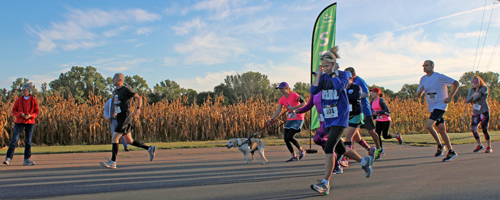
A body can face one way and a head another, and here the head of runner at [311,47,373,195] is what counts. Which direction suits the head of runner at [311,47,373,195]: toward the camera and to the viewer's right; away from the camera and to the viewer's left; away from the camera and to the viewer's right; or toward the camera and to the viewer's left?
toward the camera and to the viewer's left

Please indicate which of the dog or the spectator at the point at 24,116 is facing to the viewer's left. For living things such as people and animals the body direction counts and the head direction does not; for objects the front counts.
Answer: the dog

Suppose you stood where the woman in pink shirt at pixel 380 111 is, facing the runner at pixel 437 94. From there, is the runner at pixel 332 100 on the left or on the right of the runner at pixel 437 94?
right

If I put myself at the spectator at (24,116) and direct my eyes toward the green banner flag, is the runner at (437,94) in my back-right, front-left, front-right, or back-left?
front-right

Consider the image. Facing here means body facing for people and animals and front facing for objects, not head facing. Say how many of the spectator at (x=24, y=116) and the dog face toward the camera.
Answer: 1

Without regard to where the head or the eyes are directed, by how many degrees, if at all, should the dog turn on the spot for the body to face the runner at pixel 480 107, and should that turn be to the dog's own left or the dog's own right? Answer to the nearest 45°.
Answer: approximately 180°

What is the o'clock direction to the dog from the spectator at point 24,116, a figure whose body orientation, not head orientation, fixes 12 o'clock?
The dog is roughly at 10 o'clock from the spectator.

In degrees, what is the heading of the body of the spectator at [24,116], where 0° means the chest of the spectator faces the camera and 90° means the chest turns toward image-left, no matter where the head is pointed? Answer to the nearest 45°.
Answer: approximately 0°

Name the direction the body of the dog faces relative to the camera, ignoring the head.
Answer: to the viewer's left

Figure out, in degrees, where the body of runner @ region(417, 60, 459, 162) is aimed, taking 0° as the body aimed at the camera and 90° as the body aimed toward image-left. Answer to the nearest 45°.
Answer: approximately 45°

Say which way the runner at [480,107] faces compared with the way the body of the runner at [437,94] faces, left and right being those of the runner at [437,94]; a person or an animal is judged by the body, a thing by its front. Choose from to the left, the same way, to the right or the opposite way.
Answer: the same way

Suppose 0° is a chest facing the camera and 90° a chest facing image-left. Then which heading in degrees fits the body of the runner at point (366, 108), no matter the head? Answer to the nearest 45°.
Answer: approximately 45°

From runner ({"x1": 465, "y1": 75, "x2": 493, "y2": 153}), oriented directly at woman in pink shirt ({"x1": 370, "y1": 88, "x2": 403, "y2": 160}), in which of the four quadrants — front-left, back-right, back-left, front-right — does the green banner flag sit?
front-right

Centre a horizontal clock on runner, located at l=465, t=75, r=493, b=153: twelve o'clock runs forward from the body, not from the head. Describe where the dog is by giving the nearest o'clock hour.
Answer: The dog is roughly at 12 o'clock from the runner.

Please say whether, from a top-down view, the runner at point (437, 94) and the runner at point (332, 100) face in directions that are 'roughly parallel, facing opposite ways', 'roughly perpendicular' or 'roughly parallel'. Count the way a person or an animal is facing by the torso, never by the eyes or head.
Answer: roughly parallel

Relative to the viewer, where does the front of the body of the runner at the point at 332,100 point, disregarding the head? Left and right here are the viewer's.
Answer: facing the viewer and to the left of the viewer

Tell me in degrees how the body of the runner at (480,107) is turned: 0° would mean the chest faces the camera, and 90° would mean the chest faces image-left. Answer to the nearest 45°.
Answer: approximately 45°

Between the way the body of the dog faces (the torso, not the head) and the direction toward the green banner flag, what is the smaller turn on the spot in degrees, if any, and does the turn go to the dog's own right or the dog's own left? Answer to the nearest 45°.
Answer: approximately 135° to the dog's own right

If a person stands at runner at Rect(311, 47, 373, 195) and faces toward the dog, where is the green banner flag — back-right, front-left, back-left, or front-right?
front-right

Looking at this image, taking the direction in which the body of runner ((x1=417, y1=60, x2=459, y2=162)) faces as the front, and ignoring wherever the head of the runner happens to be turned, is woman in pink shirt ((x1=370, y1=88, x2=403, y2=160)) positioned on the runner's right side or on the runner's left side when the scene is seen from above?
on the runner's right side

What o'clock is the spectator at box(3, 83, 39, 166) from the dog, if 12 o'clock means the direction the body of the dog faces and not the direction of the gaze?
The spectator is roughly at 12 o'clock from the dog.

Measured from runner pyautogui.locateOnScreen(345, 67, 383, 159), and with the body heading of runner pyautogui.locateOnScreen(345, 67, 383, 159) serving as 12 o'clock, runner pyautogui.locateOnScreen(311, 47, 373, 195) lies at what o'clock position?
runner pyautogui.locateOnScreen(311, 47, 373, 195) is roughly at 11 o'clock from runner pyautogui.locateOnScreen(345, 67, 383, 159).
